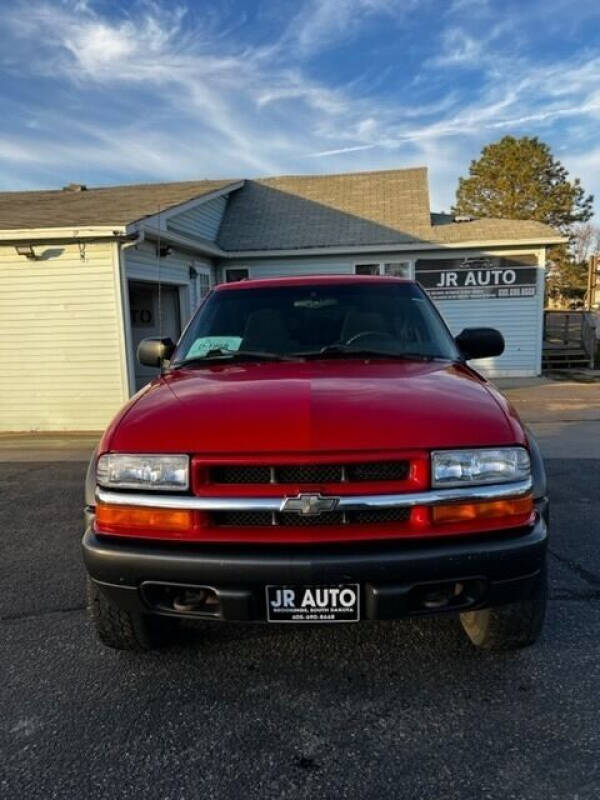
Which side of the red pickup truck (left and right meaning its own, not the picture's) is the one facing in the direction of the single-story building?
back

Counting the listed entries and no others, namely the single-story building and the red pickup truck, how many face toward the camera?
2

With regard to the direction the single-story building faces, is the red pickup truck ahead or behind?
ahead

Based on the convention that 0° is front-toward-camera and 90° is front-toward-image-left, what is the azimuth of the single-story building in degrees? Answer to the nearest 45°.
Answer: approximately 0°
